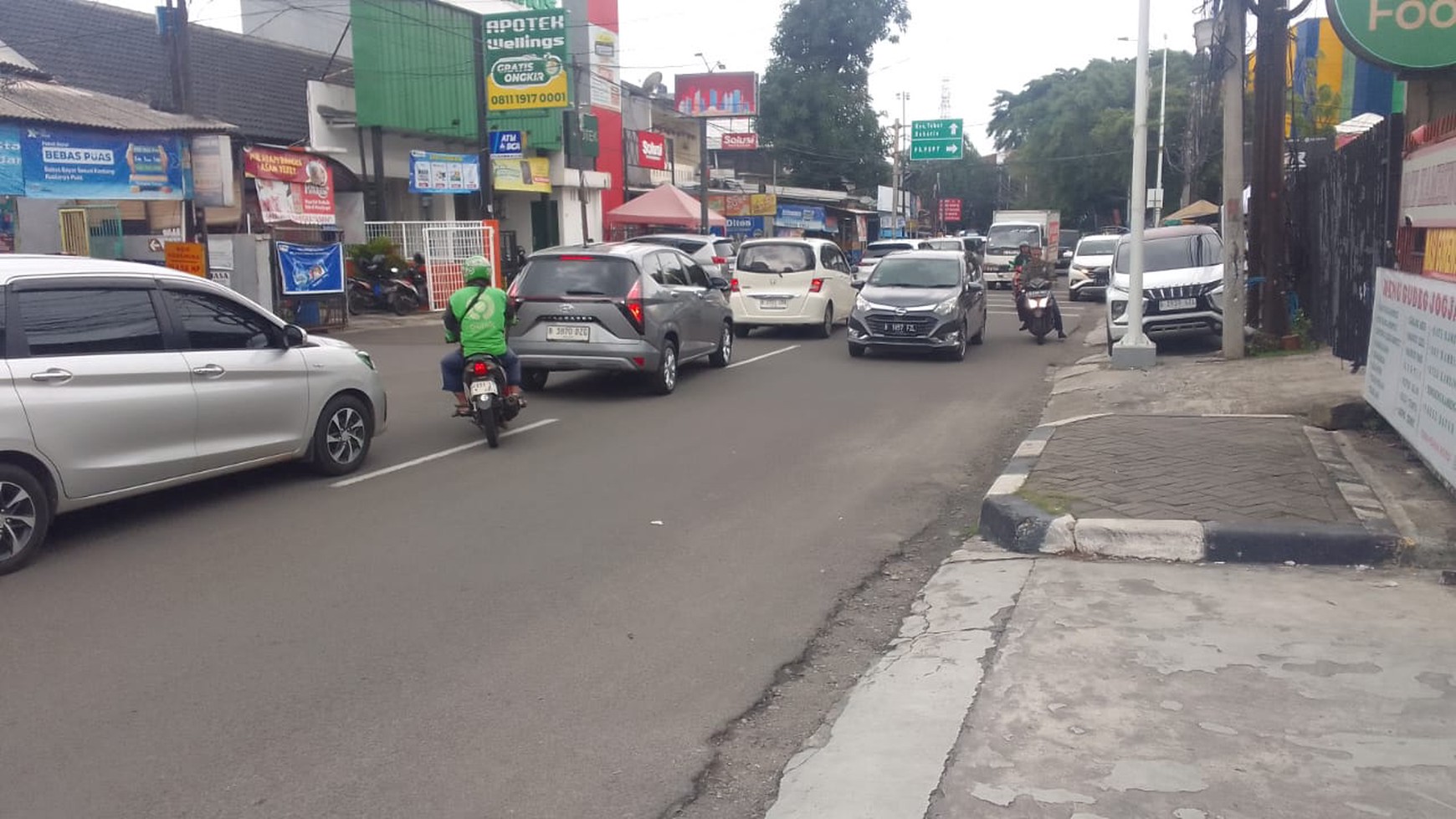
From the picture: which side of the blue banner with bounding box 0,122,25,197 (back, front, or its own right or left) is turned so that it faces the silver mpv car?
front

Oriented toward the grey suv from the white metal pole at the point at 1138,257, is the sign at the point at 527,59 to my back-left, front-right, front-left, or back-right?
front-right

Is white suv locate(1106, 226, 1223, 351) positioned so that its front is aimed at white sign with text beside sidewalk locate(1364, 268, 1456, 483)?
yes

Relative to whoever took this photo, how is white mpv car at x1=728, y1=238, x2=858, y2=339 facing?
facing away from the viewer

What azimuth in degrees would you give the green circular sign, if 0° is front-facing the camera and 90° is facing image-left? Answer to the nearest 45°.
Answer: approximately 0°

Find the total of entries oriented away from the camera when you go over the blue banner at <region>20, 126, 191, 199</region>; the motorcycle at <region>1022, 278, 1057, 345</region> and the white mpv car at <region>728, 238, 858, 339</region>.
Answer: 1

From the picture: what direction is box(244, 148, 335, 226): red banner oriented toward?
toward the camera

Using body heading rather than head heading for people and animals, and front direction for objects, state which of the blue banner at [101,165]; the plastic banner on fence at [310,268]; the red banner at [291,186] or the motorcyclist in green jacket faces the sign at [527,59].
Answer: the motorcyclist in green jacket

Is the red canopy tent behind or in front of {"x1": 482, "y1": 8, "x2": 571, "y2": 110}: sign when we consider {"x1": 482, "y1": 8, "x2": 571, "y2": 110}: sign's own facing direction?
behind

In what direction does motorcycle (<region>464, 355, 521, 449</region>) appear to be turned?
away from the camera

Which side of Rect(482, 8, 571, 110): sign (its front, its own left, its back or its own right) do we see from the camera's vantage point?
front

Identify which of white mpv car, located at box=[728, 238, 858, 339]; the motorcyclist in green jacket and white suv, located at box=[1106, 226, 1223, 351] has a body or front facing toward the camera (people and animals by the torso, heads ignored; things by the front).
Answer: the white suv

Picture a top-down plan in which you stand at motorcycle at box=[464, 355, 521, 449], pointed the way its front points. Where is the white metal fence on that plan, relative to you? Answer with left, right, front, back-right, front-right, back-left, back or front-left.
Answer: front

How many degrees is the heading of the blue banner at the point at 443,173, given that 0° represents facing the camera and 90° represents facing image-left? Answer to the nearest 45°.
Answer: approximately 0°

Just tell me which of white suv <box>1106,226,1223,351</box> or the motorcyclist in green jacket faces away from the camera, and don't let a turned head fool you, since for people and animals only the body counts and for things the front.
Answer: the motorcyclist in green jacket

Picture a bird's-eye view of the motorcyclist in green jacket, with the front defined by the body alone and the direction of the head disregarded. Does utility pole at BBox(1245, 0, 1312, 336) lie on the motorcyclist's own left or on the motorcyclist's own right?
on the motorcyclist's own right

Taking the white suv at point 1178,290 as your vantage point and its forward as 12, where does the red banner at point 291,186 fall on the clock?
The red banner is roughly at 3 o'clock from the white suv.

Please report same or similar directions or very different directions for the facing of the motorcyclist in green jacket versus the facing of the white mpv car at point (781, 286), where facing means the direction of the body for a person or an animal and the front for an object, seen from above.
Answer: same or similar directions
